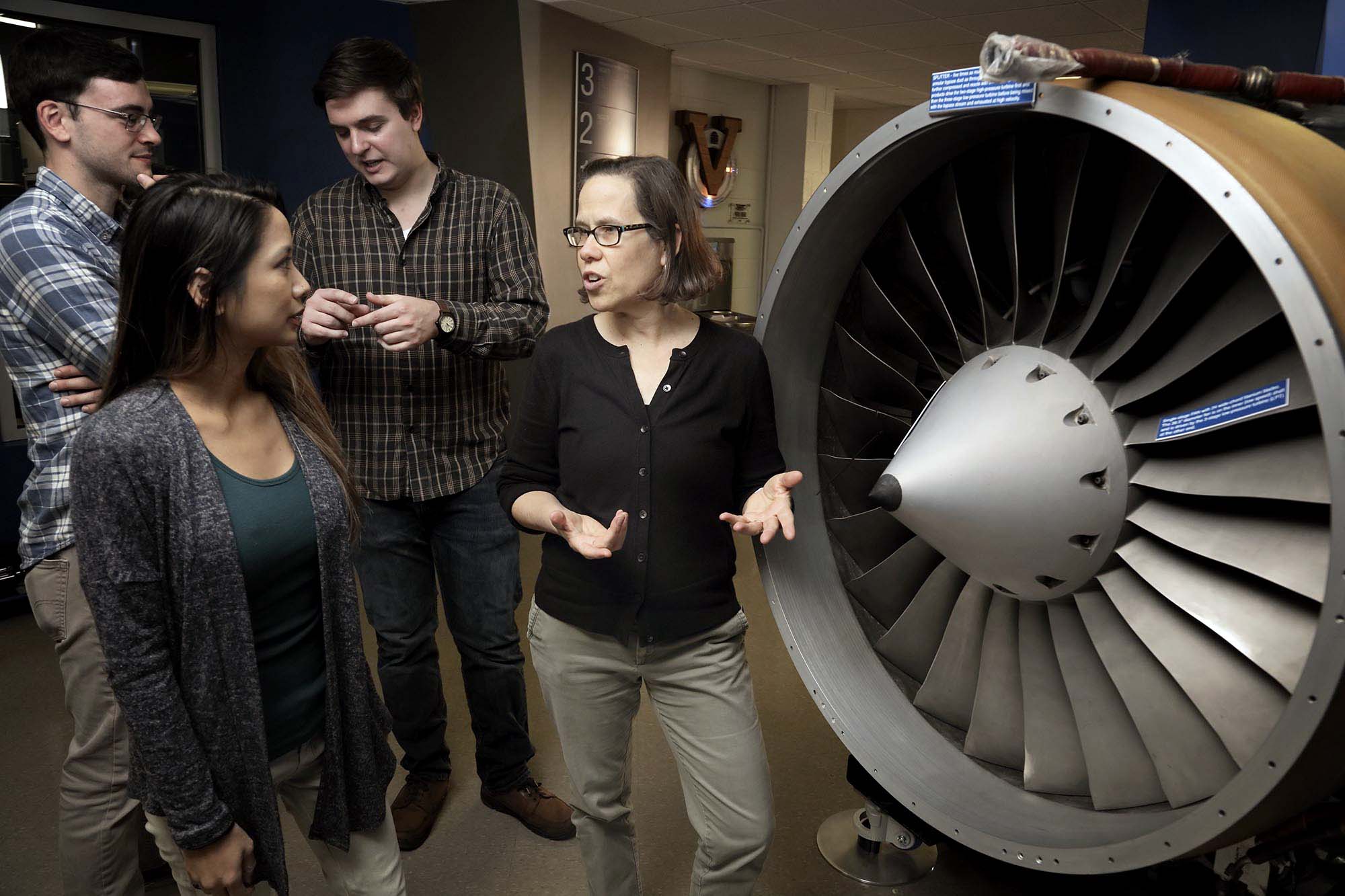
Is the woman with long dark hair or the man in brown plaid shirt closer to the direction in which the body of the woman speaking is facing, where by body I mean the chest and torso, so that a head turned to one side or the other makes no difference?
the woman with long dark hair

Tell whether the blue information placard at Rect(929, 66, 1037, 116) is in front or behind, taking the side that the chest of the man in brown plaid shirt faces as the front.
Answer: in front

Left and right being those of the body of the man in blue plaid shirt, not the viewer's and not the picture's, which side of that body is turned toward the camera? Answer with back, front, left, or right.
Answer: right

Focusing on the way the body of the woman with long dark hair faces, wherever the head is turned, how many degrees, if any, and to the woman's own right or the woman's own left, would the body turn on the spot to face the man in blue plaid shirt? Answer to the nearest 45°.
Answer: approximately 180°

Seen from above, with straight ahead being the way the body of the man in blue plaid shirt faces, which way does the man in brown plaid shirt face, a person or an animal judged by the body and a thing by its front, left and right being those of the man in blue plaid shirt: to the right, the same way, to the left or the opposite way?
to the right

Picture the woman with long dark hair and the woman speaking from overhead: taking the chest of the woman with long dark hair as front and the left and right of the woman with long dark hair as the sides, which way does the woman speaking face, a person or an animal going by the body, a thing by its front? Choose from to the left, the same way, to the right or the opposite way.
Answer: to the right

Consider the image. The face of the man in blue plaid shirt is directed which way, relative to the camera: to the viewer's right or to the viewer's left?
to the viewer's right

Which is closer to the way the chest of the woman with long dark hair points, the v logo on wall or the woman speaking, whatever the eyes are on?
the woman speaking

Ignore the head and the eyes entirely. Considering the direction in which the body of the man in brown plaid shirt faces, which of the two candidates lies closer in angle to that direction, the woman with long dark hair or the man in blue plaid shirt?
the woman with long dark hair

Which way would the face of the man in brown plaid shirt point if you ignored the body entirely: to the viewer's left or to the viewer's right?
to the viewer's left

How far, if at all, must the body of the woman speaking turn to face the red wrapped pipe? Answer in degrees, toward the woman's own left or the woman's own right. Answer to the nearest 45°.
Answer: approximately 45° to the woman's own left

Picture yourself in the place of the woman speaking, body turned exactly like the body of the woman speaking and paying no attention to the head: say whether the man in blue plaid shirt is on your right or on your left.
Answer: on your right

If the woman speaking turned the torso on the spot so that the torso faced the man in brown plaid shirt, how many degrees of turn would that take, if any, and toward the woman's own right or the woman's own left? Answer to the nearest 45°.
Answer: approximately 135° to the woman's own right

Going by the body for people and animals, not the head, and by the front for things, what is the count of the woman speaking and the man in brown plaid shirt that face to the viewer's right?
0

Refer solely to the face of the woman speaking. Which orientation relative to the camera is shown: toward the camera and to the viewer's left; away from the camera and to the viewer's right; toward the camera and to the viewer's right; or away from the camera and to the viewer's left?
toward the camera and to the viewer's left
